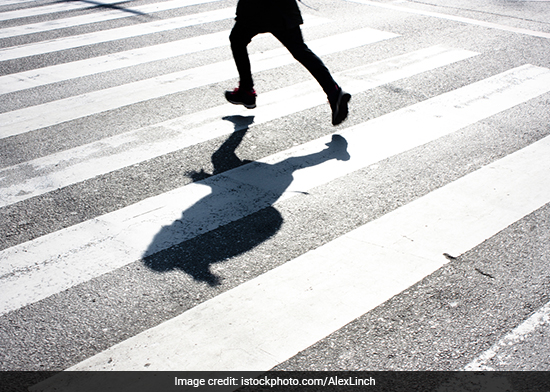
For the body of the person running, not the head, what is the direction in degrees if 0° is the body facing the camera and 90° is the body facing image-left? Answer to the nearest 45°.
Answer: approximately 90°
